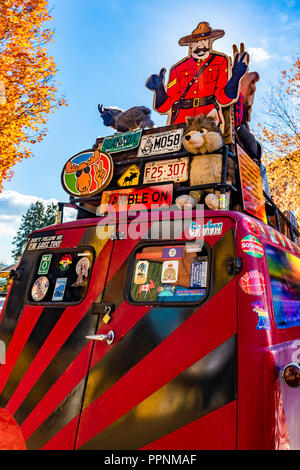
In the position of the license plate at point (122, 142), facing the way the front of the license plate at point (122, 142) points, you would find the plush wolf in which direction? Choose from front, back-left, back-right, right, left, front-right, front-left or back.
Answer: front-left

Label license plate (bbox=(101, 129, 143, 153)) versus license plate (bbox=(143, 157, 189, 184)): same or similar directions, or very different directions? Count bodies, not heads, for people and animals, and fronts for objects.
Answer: same or similar directions

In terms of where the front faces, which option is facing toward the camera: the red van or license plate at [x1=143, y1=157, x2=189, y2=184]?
the license plate

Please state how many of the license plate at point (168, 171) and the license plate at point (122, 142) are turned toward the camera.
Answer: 2

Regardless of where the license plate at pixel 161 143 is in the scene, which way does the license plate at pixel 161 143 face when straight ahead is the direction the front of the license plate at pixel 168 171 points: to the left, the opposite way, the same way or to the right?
the same way

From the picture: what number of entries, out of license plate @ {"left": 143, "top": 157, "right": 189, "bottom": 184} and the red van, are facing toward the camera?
1

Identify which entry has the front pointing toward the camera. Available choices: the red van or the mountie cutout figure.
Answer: the mountie cutout figure

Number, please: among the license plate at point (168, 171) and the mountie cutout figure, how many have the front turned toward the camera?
2

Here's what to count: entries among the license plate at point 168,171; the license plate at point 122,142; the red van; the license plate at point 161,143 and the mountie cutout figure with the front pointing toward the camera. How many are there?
4

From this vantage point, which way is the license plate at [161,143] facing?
toward the camera

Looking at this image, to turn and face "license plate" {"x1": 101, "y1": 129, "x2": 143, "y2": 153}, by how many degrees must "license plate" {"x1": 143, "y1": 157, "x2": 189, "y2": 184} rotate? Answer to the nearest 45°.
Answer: approximately 135° to its right

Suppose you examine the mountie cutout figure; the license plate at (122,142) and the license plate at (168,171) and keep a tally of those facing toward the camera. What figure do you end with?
3

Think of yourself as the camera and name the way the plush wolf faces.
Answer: facing the viewer and to the left of the viewer
